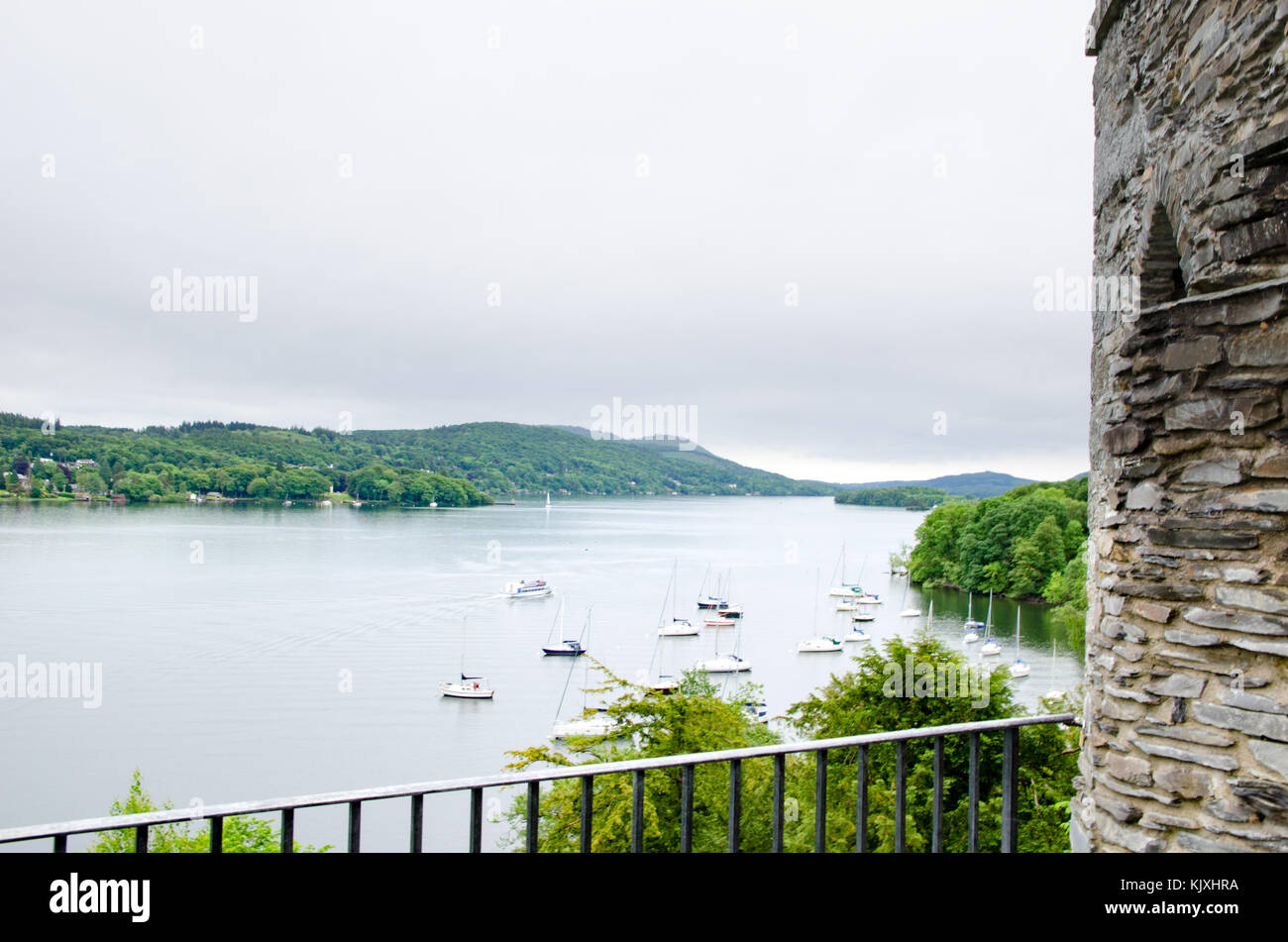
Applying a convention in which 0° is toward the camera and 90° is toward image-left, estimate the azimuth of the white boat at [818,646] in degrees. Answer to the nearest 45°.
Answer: approximately 90°

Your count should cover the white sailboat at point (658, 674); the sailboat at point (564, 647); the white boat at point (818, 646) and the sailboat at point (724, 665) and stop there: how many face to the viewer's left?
4

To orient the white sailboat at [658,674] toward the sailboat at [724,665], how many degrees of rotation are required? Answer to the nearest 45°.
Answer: approximately 180°

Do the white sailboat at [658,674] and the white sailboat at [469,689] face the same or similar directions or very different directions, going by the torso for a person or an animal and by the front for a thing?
same or similar directions

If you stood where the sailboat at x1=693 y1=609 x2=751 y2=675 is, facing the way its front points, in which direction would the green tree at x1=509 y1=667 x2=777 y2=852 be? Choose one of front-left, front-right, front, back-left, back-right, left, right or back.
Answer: left

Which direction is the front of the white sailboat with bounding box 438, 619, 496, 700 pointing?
to the viewer's left

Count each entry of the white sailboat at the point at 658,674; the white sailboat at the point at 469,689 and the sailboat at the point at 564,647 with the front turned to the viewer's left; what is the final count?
3

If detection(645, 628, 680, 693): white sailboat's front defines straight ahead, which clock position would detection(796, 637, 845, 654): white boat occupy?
The white boat is roughly at 5 o'clock from the white sailboat.

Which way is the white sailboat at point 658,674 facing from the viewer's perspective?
to the viewer's left

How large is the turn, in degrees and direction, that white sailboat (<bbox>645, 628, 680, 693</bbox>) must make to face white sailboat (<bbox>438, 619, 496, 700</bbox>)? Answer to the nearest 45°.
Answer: approximately 45° to its left

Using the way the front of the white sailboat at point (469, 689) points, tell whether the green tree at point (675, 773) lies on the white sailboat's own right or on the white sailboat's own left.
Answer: on the white sailboat's own left

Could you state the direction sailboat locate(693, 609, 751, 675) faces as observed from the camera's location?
facing to the left of the viewer

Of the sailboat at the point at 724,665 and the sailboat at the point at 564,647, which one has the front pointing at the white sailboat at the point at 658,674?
the sailboat at the point at 724,665
